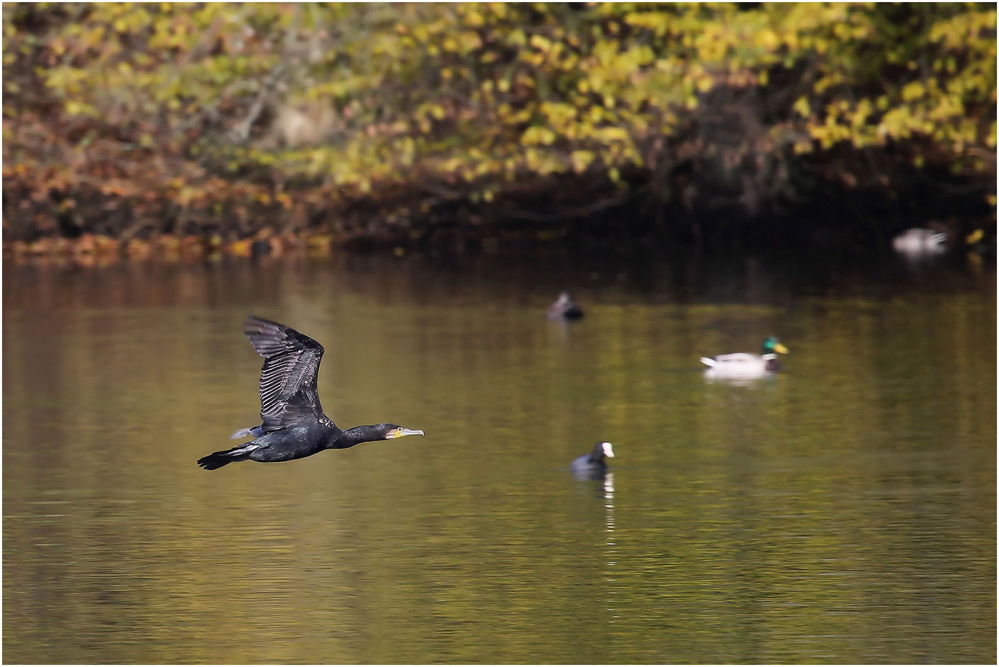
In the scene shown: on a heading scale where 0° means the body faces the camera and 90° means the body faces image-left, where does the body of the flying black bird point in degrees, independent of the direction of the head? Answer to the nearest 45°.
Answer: approximately 270°

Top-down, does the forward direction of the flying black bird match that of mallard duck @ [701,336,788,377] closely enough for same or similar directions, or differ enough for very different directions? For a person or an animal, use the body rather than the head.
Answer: same or similar directions

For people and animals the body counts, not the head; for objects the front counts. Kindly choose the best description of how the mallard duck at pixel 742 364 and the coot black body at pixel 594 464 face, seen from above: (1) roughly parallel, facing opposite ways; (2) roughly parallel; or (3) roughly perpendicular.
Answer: roughly parallel

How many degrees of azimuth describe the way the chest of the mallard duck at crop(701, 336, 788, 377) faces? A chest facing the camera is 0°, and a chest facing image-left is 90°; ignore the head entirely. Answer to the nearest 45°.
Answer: approximately 270°

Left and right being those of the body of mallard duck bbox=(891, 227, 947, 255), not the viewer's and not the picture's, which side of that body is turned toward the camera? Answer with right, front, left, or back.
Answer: left

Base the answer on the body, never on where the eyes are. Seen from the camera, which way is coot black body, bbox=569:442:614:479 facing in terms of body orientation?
to the viewer's right

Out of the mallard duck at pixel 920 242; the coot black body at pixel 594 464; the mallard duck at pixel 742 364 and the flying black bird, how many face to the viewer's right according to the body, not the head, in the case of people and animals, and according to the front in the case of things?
3

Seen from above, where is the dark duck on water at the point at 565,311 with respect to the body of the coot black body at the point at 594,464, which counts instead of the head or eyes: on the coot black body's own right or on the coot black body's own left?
on the coot black body's own left

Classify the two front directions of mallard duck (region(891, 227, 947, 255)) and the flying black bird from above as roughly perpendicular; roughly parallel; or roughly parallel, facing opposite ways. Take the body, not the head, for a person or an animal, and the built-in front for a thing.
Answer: roughly parallel, facing opposite ways

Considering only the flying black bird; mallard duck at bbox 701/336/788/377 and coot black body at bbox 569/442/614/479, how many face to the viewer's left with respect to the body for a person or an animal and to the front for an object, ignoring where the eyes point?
0

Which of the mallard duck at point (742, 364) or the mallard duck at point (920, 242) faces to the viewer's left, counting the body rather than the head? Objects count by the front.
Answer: the mallard duck at point (920, 242)

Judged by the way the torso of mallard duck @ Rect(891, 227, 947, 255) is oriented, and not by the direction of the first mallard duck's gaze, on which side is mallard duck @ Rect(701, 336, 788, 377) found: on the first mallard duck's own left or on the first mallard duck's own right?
on the first mallard duck's own left
